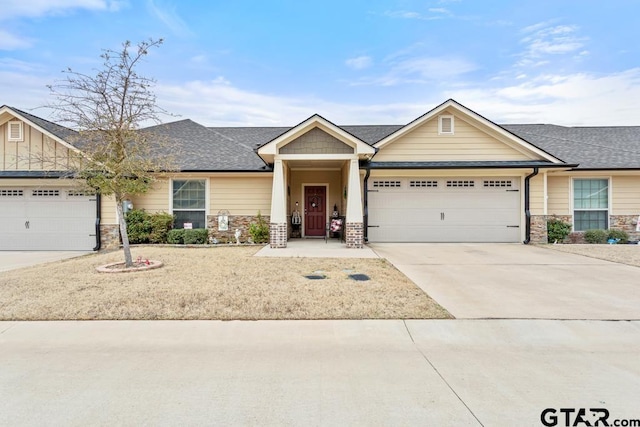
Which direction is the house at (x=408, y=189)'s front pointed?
toward the camera

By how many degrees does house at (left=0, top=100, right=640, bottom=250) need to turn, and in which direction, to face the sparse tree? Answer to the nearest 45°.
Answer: approximately 45° to its right

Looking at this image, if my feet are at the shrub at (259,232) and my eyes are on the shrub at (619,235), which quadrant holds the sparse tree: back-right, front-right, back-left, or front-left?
back-right

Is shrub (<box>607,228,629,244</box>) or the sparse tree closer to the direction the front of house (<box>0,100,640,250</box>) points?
the sparse tree

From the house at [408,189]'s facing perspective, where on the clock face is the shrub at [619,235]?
The shrub is roughly at 9 o'clock from the house.

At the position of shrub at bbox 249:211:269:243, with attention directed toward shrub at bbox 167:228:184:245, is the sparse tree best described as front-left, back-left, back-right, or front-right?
front-left
